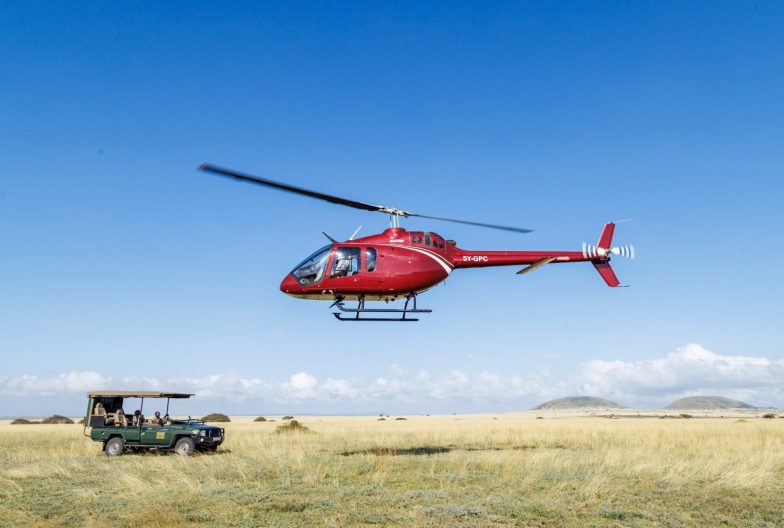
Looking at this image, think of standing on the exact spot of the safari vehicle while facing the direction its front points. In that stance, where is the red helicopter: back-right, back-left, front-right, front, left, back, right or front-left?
front

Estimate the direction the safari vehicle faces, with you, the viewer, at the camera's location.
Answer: facing the viewer and to the right of the viewer

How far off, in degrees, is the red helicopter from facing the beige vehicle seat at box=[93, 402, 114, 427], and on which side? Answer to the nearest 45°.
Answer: approximately 45° to its right

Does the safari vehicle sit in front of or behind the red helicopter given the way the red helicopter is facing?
in front

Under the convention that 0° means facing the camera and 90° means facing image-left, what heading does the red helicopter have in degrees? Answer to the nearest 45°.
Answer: approximately 90°

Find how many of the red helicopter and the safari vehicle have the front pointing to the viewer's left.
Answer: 1

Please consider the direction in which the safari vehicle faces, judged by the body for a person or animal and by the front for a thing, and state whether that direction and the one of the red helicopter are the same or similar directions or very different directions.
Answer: very different directions

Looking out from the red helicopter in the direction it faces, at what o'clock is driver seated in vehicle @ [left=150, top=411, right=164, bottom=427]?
The driver seated in vehicle is roughly at 1 o'clock from the red helicopter.
